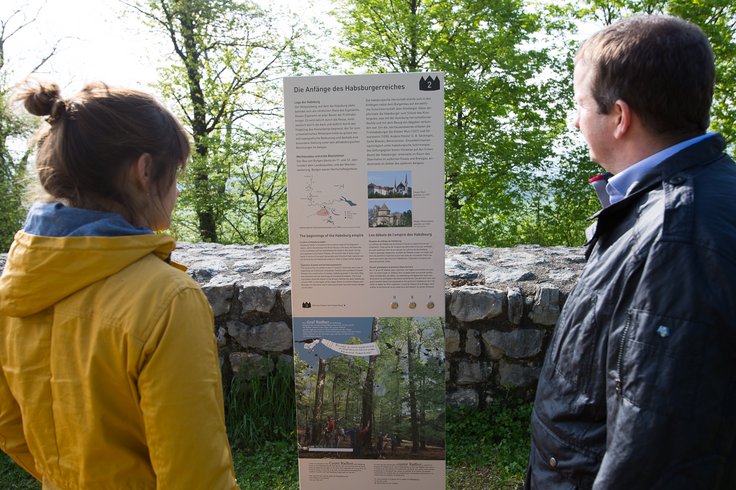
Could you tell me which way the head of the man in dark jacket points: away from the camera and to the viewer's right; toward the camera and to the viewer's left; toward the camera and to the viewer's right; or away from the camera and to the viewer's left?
away from the camera and to the viewer's left

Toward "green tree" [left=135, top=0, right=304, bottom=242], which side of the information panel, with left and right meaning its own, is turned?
back

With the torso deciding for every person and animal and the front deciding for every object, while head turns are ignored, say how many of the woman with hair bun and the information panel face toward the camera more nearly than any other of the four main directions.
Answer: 1

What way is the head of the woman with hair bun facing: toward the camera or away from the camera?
away from the camera

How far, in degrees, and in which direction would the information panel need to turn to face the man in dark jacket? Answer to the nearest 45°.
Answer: approximately 45° to its left

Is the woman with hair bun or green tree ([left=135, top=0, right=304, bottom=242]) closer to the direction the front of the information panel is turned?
the woman with hair bun

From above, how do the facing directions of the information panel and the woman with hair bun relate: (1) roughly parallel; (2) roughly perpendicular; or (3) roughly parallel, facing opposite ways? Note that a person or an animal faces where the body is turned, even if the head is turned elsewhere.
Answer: roughly parallel, facing opposite ways

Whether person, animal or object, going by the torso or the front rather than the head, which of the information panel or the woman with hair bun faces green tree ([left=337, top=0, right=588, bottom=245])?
the woman with hair bun

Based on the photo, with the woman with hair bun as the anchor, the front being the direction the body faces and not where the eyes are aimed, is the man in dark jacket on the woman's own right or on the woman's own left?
on the woman's own right

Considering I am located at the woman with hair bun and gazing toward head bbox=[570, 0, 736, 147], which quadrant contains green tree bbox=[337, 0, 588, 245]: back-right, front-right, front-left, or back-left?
front-left

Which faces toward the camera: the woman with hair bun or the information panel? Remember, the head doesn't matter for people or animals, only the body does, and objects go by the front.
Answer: the information panel

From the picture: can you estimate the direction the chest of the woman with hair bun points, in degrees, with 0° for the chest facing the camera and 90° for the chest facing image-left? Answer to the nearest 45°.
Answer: approximately 225°

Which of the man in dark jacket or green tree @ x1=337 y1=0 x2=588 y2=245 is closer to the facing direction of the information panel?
the man in dark jacket

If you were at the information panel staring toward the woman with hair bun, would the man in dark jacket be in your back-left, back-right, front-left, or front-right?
front-left
